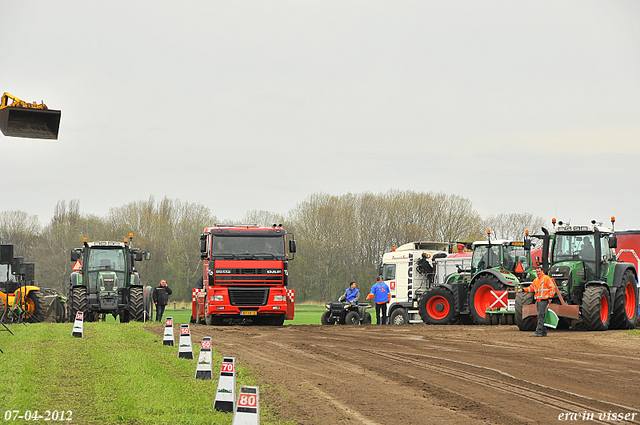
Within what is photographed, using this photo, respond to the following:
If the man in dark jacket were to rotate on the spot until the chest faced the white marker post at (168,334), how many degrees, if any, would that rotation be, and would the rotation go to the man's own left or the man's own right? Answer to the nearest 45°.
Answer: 0° — they already face it

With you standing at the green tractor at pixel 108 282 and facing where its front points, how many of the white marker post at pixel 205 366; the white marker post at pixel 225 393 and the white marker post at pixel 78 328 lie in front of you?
3

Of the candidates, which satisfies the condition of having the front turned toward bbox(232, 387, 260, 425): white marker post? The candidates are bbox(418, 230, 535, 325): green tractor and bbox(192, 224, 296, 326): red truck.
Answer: the red truck
